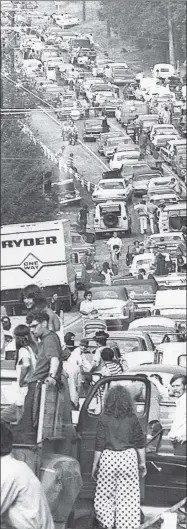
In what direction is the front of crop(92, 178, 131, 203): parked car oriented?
away from the camera

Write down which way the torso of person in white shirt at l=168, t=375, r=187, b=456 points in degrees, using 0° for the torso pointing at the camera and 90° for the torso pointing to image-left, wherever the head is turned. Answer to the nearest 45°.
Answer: approximately 45°

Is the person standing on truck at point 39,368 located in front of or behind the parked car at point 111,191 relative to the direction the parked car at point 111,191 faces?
behind

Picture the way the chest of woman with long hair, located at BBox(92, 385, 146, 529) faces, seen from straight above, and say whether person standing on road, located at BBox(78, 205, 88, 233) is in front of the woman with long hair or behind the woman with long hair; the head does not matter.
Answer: in front

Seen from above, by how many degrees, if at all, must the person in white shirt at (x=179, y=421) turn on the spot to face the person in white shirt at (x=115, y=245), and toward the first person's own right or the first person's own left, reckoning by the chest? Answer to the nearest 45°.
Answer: approximately 135° to the first person's own right

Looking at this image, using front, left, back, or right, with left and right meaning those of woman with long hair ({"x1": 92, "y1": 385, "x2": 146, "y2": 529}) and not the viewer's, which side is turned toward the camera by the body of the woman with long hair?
back

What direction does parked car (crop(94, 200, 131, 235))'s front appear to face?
away from the camera

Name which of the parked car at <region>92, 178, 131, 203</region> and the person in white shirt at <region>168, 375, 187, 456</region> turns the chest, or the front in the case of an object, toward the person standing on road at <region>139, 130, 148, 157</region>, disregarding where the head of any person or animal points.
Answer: the parked car

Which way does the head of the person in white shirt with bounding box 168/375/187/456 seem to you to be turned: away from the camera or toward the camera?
toward the camera

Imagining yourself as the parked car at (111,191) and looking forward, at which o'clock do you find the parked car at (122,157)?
the parked car at (122,157) is roughly at 12 o'clock from the parked car at (111,191).
